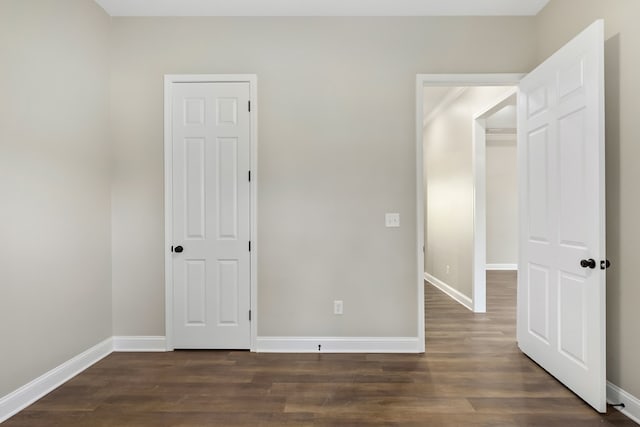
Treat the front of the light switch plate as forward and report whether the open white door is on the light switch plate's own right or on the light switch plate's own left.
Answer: on the light switch plate's own left

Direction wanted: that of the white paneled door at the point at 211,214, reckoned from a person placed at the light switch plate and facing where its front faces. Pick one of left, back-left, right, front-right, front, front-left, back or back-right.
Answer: right

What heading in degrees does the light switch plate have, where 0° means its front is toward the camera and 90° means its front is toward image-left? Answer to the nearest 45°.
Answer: approximately 0°
